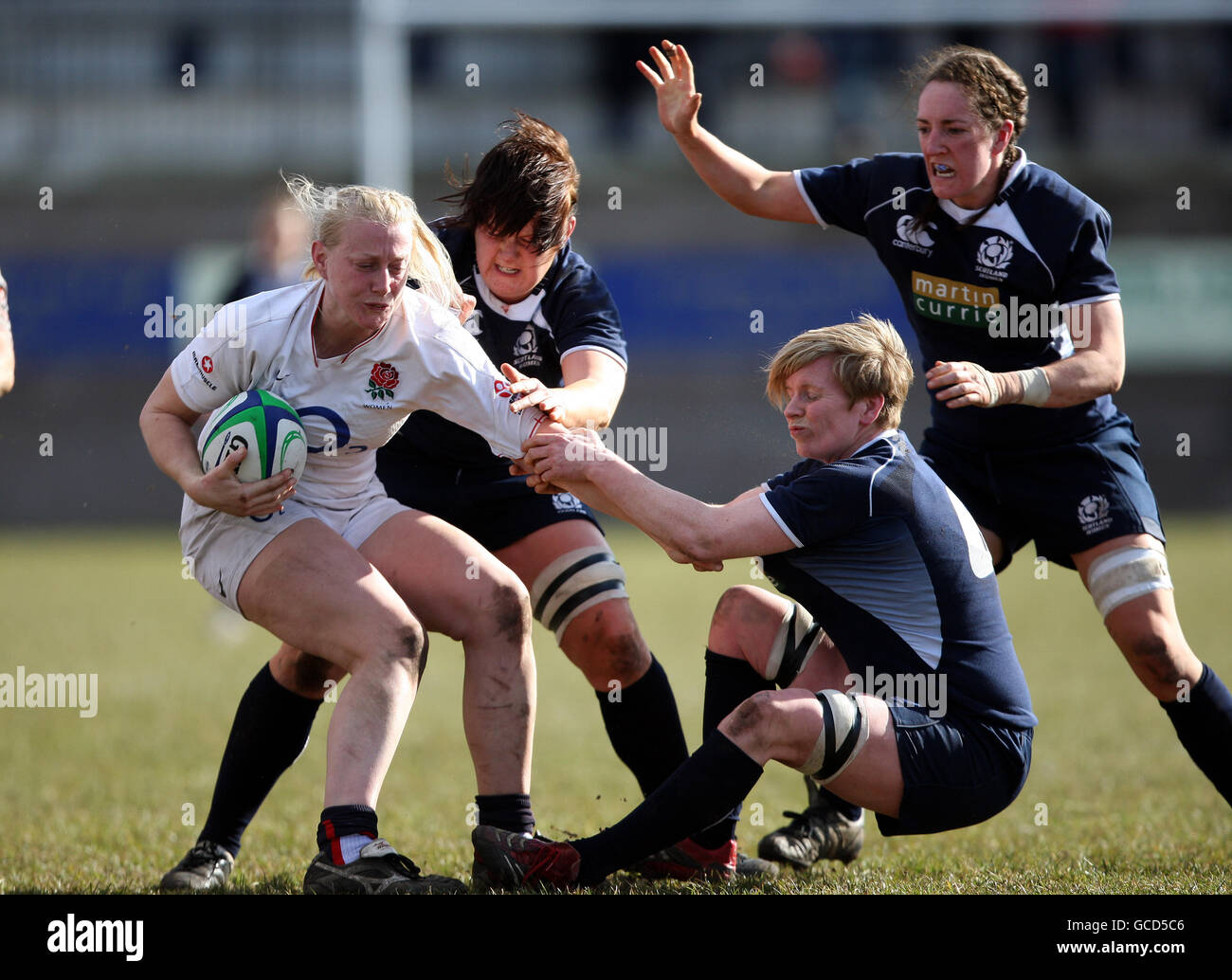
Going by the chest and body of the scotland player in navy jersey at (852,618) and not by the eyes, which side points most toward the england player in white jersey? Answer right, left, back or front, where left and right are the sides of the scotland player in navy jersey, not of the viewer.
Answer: front

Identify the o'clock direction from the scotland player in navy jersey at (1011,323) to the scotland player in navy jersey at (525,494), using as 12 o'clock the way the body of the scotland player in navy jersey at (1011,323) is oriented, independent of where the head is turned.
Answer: the scotland player in navy jersey at (525,494) is roughly at 1 o'clock from the scotland player in navy jersey at (1011,323).

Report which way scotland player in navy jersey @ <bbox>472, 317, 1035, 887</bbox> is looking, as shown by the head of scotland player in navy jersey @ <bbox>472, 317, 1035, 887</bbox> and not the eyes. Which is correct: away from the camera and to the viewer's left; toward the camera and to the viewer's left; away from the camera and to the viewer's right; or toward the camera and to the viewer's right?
toward the camera and to the viewer's left

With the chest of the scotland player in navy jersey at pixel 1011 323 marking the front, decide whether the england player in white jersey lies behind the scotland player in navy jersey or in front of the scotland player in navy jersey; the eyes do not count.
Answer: in front

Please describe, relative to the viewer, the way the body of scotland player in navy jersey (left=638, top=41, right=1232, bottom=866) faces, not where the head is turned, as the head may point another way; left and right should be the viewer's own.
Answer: facing the viewer and to the left of the viewer

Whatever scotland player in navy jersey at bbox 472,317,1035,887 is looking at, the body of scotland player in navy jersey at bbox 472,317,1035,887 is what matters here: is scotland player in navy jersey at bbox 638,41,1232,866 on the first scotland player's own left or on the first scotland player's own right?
on the first scotland player's own right

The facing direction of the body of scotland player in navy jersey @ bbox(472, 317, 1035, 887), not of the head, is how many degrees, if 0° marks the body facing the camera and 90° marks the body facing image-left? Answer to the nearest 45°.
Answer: approximately 90°

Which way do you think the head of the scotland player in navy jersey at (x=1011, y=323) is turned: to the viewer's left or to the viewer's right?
to the viewer's left
